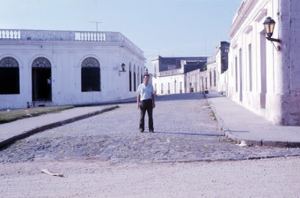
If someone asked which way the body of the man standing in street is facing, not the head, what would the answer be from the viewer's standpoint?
toward the camera

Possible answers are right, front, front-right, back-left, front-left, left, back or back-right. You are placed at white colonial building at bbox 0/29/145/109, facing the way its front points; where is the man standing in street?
front

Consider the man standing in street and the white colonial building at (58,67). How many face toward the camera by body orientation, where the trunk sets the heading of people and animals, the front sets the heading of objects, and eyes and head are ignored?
2

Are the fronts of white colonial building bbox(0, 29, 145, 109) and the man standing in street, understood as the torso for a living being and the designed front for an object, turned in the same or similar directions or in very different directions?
same or similar directions

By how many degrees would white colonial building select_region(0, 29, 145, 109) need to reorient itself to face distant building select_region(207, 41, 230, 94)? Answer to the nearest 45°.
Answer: approximately 135° to its left

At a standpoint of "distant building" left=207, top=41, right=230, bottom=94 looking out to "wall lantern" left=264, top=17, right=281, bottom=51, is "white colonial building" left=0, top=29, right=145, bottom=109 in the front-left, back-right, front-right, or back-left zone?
front-right

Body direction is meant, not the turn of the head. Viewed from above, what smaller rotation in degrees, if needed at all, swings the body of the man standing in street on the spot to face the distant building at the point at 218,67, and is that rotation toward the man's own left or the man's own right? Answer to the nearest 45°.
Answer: approximately 180°

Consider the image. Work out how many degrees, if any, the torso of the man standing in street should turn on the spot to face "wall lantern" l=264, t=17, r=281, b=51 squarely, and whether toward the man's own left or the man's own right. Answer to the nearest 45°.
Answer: approximately 90° to the man's own left

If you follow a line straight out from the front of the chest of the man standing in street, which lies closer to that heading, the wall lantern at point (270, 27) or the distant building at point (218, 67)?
the wall lantern

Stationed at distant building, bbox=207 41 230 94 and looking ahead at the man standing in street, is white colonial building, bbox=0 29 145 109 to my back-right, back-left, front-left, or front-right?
front-right

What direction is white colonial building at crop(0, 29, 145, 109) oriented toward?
toward the camera

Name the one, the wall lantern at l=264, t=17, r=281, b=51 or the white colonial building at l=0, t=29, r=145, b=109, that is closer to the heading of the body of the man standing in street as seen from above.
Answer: the wall lantern

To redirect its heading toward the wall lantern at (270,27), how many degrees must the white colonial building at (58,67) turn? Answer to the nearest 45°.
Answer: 0° — it already faces it
